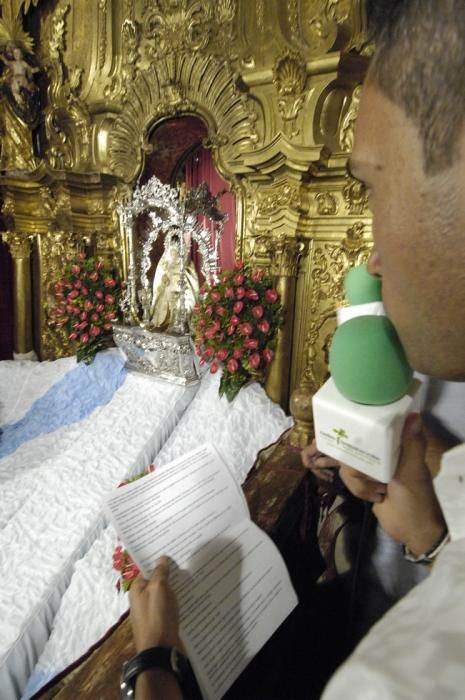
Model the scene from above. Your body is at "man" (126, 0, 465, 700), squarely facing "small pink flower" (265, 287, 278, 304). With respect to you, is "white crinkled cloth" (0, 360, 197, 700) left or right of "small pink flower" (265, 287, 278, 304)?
left

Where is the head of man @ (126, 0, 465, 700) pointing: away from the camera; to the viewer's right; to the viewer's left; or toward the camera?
to the viewer's left

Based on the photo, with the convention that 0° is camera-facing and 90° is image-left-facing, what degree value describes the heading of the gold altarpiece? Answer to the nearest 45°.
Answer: approximately 45°

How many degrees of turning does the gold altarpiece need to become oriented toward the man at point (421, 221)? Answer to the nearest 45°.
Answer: approximately 45° to its left
